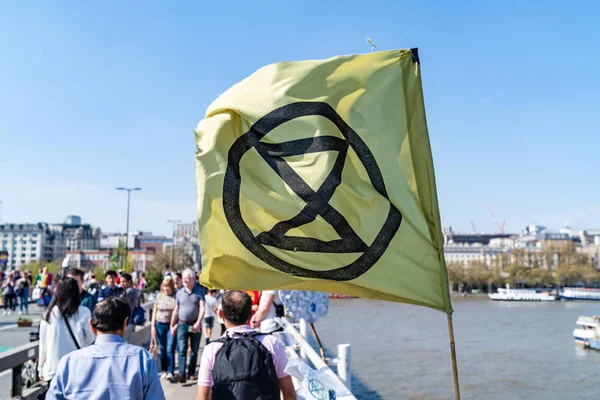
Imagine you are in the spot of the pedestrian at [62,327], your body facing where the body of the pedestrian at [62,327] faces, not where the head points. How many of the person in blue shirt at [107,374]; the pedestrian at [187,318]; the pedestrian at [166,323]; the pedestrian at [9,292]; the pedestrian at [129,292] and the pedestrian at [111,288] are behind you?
1

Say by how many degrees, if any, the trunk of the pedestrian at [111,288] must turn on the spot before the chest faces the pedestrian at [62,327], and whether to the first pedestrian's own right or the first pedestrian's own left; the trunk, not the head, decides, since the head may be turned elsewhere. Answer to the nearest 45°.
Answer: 0° — they already face them

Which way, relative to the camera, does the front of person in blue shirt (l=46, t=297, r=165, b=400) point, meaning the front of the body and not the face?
away from the camera

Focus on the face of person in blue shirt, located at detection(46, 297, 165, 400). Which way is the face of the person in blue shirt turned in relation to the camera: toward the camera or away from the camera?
away from the camera

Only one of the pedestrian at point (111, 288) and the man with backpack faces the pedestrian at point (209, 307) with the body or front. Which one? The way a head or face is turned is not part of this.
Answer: the man with backpack

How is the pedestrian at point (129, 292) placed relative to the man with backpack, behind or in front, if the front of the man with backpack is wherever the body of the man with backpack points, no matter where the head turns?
in front

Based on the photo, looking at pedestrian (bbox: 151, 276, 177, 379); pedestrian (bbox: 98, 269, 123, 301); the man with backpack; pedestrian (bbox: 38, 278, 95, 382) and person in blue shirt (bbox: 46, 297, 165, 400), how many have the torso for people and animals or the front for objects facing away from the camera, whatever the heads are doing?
3

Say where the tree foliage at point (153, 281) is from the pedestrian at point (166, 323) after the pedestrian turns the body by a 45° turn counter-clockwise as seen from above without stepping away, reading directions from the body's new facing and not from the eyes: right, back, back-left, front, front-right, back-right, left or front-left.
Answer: back-left

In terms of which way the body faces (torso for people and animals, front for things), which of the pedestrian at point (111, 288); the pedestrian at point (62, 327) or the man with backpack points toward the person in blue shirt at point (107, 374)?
the pedestrian at point (111, 288)

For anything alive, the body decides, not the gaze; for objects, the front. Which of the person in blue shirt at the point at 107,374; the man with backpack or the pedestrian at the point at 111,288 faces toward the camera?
the pedestrian

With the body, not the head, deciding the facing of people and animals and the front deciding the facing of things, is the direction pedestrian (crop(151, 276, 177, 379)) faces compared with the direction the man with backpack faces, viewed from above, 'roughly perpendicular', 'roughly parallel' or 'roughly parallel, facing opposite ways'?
roughly parallel, facing opposite ways

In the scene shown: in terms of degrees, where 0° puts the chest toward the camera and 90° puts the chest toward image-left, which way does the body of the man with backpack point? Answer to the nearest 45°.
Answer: approximately 180°

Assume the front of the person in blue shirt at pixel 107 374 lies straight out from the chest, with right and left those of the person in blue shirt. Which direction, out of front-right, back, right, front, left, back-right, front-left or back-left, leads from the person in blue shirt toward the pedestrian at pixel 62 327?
front

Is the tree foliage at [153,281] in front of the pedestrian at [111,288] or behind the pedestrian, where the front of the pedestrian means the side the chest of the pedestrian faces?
behind

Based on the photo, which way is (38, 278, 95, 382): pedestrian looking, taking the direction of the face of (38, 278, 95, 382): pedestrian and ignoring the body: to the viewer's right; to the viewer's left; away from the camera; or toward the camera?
away from the camera

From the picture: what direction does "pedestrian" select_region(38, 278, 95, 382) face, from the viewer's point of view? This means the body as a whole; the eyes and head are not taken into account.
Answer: away from the camera

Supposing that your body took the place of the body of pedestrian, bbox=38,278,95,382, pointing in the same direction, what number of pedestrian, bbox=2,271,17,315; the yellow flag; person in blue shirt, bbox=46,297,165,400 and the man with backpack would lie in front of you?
1

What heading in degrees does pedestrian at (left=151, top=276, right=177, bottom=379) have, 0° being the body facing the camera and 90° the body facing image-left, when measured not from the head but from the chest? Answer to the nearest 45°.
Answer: approximately 0°

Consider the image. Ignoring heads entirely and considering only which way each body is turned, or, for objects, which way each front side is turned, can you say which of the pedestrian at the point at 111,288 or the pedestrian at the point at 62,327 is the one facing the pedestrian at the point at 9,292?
the pedestrian at the point at 62,327

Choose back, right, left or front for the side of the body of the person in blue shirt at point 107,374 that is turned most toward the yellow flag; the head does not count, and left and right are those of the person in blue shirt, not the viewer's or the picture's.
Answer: right
